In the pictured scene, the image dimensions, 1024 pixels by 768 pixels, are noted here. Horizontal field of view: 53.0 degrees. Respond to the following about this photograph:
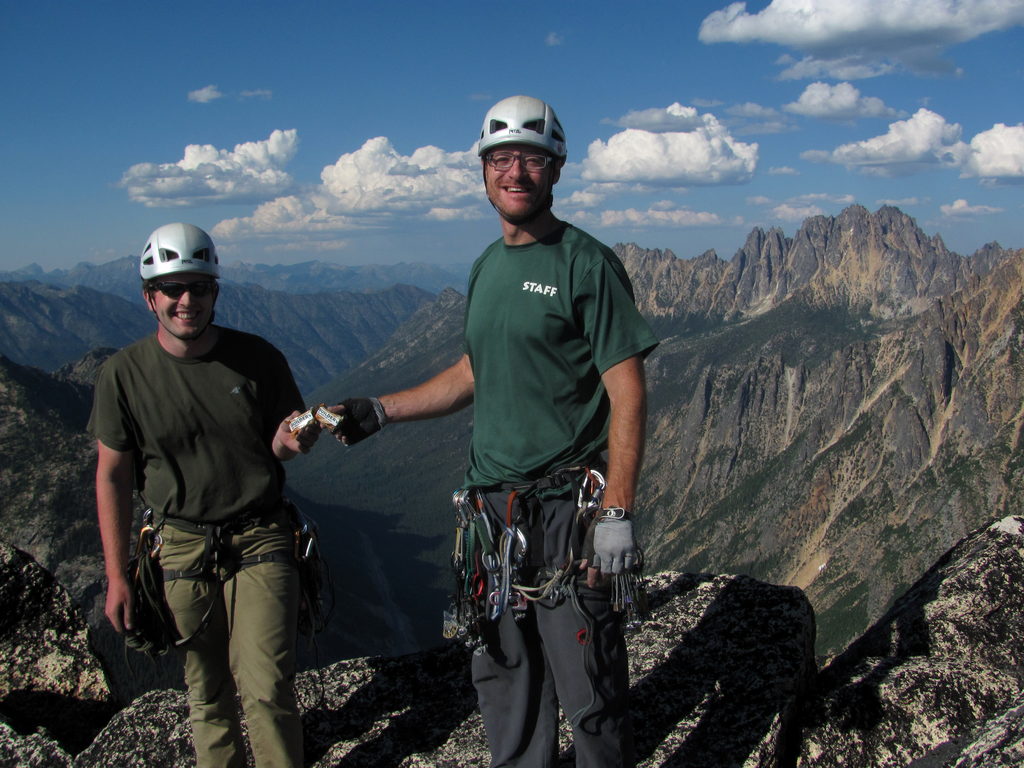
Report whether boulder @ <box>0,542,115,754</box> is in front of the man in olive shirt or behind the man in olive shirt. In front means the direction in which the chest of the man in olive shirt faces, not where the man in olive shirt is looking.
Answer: behind

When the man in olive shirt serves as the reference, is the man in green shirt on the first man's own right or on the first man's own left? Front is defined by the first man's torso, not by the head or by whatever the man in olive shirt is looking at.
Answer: on the first man's own left

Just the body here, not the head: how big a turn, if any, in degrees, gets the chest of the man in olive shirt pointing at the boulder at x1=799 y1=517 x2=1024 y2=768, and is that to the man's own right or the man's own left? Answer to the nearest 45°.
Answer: approximately 90° to the man's own left

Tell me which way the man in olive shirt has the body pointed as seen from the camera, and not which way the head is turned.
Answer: toward the camera

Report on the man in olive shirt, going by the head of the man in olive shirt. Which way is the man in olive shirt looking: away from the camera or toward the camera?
toward the camera
